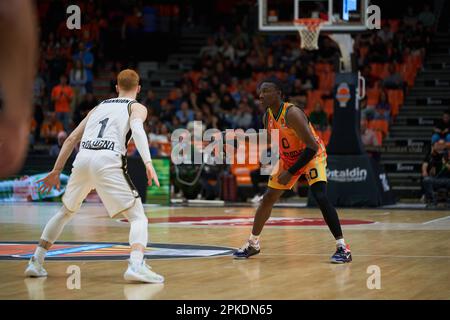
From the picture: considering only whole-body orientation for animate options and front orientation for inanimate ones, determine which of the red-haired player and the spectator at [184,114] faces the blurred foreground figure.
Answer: the spectator

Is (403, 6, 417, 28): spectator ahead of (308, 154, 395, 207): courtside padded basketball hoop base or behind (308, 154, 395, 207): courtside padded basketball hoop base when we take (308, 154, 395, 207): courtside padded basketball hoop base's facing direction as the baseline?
behind

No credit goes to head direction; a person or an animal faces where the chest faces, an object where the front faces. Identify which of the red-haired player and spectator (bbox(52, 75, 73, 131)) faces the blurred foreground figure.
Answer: the spectator

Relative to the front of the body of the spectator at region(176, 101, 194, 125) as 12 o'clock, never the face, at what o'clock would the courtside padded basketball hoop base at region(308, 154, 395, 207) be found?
The courtside padded basketball hoop base is roughly at 11 o'clock from the spectator.

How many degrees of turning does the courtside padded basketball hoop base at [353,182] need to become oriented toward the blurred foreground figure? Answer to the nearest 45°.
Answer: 0° — it already faces them

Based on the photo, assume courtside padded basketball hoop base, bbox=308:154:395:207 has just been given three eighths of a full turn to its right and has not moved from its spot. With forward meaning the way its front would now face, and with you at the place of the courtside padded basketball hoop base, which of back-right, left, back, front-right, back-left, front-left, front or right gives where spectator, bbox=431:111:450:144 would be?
right

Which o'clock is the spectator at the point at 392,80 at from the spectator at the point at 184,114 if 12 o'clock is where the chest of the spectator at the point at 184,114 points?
the spectator at the point at 392,80 is roughly at 9 o'clock from the spectator at the point at 184,114.

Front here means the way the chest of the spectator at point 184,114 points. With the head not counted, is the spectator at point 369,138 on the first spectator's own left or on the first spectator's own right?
on the first spectator's own left

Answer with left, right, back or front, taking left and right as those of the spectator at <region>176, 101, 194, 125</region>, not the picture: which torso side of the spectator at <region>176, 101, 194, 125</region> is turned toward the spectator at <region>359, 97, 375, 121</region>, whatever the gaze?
left

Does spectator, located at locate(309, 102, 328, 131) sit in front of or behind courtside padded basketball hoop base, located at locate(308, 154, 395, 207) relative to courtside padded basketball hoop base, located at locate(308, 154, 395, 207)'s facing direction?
behind

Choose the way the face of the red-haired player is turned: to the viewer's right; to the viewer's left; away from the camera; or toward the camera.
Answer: away from the camera

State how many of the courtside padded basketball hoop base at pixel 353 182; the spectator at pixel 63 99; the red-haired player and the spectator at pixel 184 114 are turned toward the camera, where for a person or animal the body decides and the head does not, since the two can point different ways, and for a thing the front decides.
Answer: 3

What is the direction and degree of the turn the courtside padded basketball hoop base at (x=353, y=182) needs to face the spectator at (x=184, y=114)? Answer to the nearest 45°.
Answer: approximately 135° to its right

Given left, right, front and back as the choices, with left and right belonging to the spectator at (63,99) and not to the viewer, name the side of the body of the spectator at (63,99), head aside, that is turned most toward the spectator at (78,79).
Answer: back
